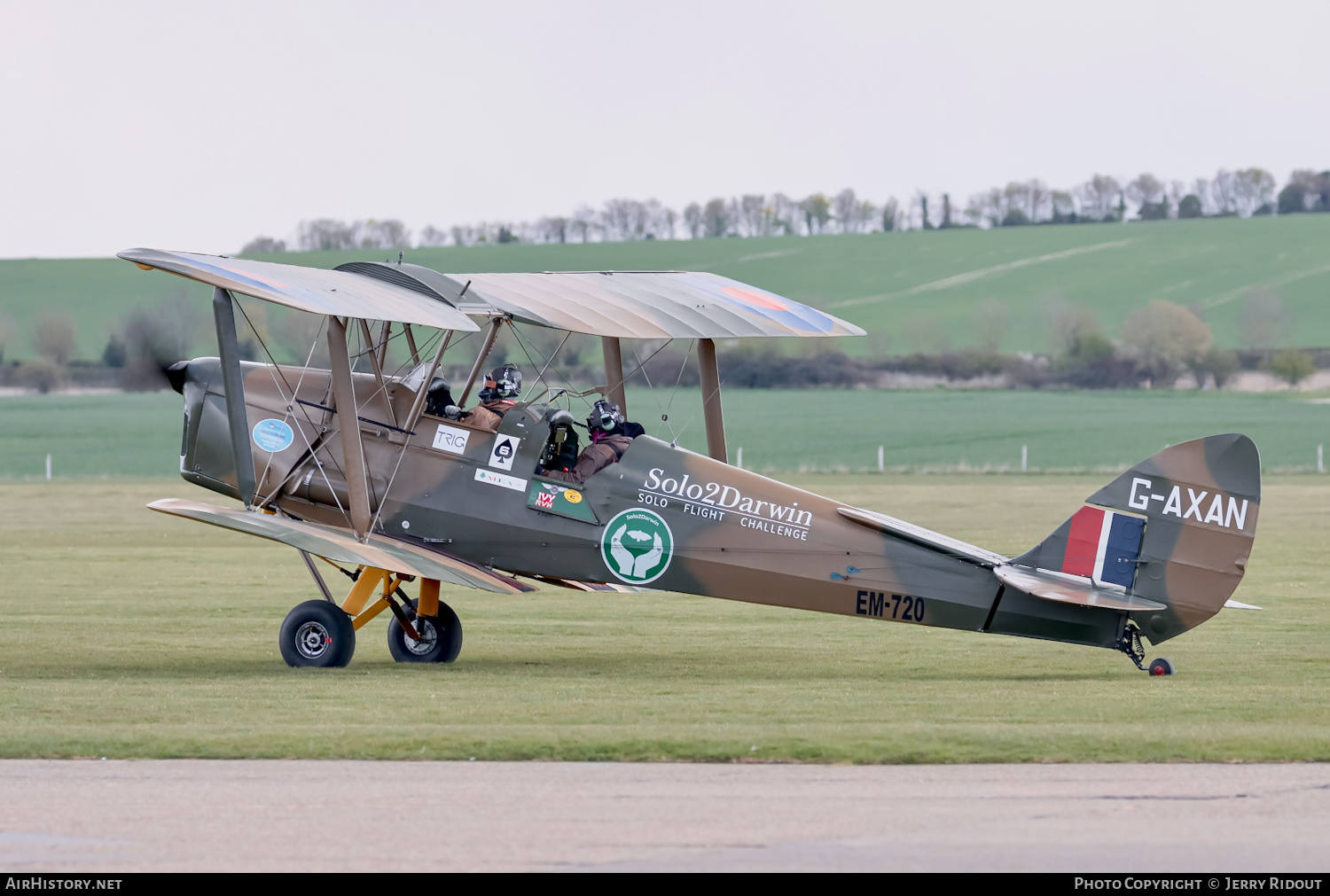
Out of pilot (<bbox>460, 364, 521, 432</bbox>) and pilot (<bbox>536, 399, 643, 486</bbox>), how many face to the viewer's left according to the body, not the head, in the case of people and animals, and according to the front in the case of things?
2

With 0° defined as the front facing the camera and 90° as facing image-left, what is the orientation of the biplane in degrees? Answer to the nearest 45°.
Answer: approximately 90°

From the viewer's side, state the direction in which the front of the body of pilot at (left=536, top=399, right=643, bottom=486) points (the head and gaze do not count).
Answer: to the viewer's left

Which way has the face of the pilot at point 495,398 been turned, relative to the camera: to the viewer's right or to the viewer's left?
to the viewer's left

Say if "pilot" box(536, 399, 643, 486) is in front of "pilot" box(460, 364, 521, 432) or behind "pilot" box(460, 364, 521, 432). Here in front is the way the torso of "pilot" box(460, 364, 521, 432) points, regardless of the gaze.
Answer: behind

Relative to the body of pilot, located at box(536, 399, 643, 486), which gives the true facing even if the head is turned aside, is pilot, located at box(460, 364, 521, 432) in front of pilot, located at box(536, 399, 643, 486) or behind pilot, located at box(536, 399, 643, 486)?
in front

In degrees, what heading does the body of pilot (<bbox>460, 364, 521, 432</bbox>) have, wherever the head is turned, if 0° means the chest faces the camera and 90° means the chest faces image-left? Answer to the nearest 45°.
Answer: approximately 90°
